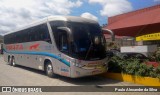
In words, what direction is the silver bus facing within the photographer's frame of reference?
facing the viewer and to the right of the viewer

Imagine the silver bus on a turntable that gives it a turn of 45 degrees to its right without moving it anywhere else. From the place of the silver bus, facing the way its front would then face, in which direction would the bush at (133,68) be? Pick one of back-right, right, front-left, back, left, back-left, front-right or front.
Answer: left
